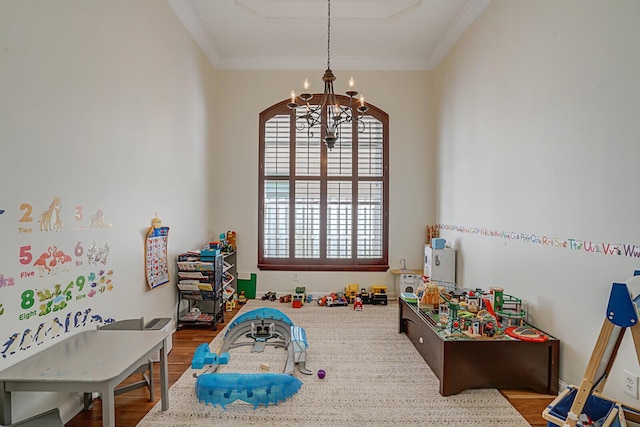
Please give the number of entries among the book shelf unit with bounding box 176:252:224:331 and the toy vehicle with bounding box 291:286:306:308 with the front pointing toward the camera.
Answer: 2

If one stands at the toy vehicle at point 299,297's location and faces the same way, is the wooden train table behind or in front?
in front

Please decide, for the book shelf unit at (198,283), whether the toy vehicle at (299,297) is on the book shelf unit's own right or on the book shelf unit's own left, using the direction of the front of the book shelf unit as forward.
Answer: on the book shelf unit's own left

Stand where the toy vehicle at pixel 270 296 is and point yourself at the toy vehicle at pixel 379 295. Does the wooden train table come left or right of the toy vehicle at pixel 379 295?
right

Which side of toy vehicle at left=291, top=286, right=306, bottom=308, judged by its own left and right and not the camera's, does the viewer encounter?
front

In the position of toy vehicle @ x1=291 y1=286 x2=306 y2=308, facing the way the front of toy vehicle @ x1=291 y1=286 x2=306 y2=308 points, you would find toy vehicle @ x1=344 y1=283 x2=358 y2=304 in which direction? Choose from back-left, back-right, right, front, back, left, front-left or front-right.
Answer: left
